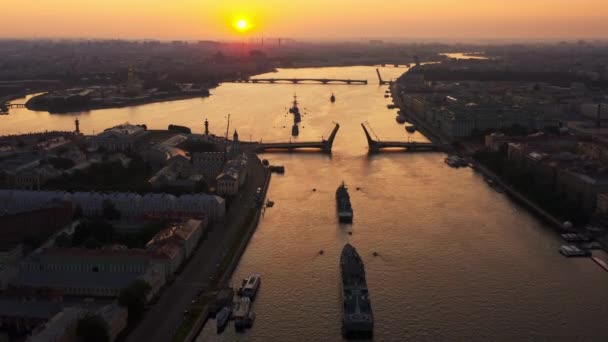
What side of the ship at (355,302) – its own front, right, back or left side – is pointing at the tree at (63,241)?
left

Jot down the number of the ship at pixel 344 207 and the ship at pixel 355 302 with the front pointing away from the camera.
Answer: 2

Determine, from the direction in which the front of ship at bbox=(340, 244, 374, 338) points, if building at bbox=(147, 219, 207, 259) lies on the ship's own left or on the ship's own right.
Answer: on the ship's own left

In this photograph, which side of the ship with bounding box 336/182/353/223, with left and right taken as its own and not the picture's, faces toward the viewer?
back

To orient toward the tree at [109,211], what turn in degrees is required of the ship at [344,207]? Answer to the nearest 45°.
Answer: approximately 90° to its left

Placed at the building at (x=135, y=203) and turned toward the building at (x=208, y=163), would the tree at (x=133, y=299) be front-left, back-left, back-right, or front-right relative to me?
back-right

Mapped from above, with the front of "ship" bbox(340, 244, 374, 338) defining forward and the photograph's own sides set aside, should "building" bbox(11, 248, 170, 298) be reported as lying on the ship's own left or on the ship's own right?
on the ship's own left

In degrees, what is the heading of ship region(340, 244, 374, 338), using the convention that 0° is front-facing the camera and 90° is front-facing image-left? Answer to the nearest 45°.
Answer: approximately 180°

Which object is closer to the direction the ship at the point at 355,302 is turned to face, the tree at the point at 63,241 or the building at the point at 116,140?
the building
